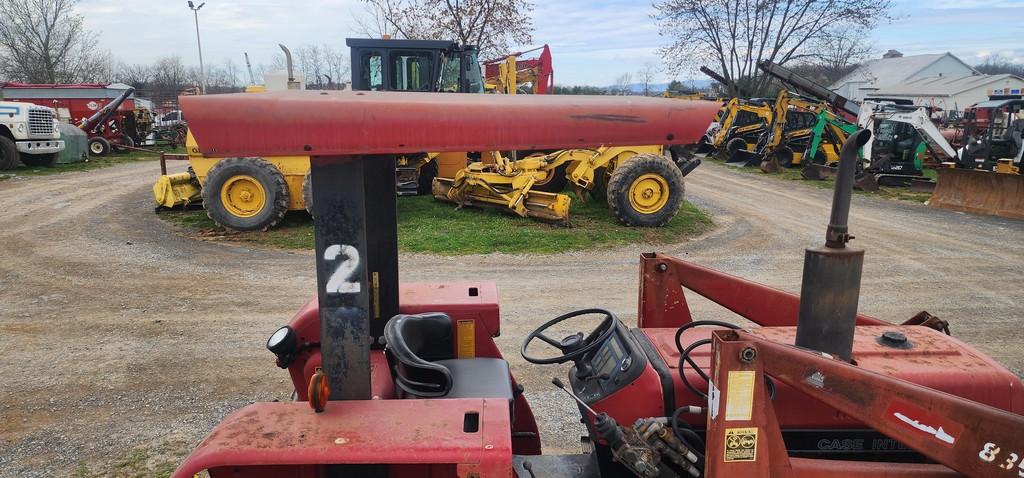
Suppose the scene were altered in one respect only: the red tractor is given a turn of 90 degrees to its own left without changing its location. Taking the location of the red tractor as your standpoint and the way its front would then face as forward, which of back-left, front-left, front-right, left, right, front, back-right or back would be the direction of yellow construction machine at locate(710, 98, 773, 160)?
front

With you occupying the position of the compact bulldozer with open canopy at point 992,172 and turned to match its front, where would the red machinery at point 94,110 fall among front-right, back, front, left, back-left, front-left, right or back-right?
front-right

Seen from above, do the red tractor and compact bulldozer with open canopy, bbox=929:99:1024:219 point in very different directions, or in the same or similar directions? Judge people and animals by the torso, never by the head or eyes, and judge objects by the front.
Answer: very different directions

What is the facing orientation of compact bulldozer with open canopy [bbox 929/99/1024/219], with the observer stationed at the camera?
facing the viewer and to the left of the viewer

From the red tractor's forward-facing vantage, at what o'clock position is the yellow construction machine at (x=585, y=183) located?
The yellow construction machine is roughly at 9 o'clock from the red tractor.

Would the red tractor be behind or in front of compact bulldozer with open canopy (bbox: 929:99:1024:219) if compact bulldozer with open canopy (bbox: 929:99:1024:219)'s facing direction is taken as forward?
in front

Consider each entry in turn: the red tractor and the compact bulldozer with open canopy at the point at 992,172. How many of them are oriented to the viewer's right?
1

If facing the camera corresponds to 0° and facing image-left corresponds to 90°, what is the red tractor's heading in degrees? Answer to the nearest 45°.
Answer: approximately 270°

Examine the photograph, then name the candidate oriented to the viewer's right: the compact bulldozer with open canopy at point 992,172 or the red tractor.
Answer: the red tractor

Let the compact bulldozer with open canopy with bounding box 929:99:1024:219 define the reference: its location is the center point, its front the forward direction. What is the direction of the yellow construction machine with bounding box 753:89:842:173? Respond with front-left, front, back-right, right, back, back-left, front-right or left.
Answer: right

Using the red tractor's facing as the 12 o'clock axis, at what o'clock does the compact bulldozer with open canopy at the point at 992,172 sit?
The compact bulldozer with open canopy is roughly at 10 o'clock from the red tractor.
